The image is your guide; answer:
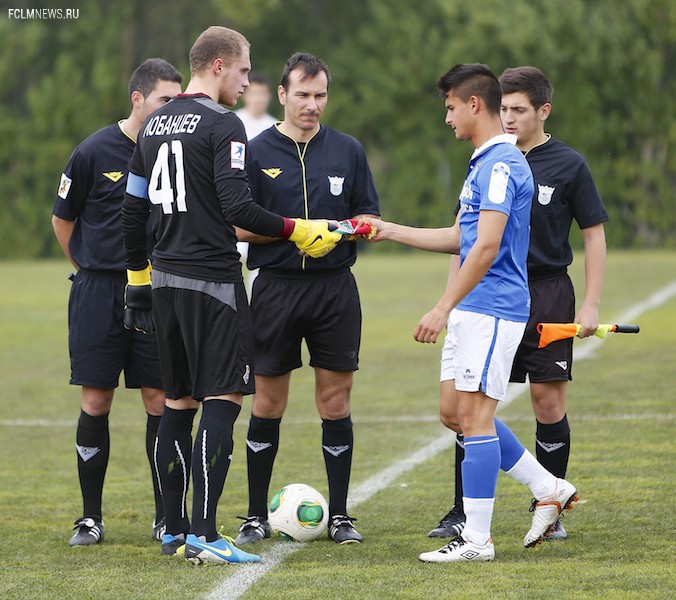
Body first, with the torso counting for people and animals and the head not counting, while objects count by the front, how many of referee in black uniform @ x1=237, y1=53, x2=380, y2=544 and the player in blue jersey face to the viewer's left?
1

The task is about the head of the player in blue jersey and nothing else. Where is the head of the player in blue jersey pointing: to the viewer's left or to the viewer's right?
to the viewer's left

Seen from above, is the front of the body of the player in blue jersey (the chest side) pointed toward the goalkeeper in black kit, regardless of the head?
yes

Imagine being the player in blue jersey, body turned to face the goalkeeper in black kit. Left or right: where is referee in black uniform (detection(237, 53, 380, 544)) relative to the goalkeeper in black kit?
right

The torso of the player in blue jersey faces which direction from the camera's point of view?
to the viewer's left

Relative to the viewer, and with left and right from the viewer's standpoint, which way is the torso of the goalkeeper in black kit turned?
facing away from the viewer and to the right of the viewer

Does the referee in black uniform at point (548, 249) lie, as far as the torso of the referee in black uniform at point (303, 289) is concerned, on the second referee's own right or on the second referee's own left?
on the second referee's own left

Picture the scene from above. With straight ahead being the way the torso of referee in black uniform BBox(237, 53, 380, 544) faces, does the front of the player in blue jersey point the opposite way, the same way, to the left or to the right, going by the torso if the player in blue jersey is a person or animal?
to the right
